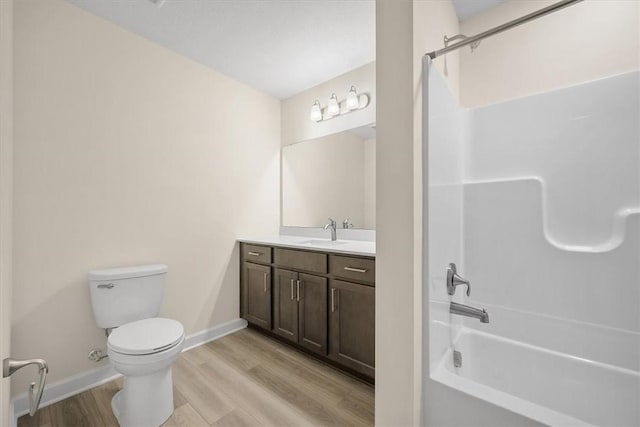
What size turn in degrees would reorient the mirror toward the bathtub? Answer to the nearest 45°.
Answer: approximately 90° to its left

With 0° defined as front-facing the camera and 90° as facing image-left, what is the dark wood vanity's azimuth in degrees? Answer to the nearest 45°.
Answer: approximately 45°

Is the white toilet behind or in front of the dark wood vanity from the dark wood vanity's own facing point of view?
in front

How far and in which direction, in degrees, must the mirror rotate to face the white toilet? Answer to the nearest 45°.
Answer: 0° — it already faces it

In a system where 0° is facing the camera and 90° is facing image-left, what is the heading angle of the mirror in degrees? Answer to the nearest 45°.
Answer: approximately 45°
